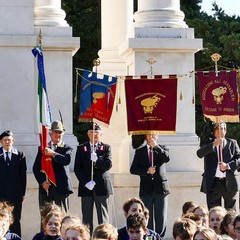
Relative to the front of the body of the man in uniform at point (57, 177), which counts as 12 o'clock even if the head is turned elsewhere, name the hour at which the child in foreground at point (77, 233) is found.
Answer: The child in foreground is roughly at 12 o'clock from the man in uniform.

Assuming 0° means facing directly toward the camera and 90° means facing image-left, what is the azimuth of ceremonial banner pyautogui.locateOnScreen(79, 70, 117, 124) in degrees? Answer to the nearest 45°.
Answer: approximately 0°

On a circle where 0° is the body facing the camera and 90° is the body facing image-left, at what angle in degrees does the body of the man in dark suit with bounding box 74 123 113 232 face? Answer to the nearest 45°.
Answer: approximately 0°

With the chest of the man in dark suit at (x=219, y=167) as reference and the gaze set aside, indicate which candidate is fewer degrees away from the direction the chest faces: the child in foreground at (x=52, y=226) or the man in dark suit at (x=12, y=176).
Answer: the child in foreground

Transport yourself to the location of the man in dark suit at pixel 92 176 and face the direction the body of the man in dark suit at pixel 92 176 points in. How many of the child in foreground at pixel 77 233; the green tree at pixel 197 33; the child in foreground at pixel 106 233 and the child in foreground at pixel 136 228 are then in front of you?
3

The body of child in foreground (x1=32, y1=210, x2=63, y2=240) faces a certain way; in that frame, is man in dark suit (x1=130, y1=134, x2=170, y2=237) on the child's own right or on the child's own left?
on the child's own left

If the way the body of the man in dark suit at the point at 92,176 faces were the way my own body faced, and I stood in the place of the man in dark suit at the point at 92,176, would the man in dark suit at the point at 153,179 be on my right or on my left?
on my left
